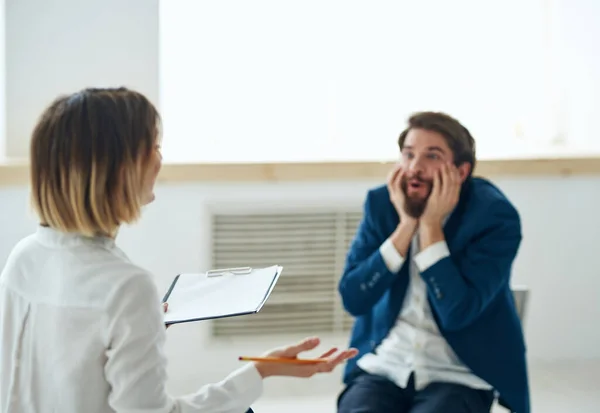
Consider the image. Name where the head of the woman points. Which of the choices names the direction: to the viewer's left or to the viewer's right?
to the viewer's right

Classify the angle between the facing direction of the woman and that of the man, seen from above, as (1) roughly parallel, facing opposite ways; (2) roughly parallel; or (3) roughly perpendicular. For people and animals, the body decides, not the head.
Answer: roughly parallel, facing opposite ways

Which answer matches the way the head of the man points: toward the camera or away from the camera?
toward the camera

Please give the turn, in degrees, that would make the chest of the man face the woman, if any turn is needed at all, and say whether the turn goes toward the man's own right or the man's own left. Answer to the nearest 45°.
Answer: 0° — they already face them

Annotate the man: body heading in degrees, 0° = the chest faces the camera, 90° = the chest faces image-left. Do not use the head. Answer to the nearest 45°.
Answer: approximately 45°

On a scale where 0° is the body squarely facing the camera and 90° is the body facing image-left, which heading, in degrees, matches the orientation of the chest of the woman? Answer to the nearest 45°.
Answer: approximately 225°

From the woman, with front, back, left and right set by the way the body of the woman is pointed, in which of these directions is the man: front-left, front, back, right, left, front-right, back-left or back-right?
front
